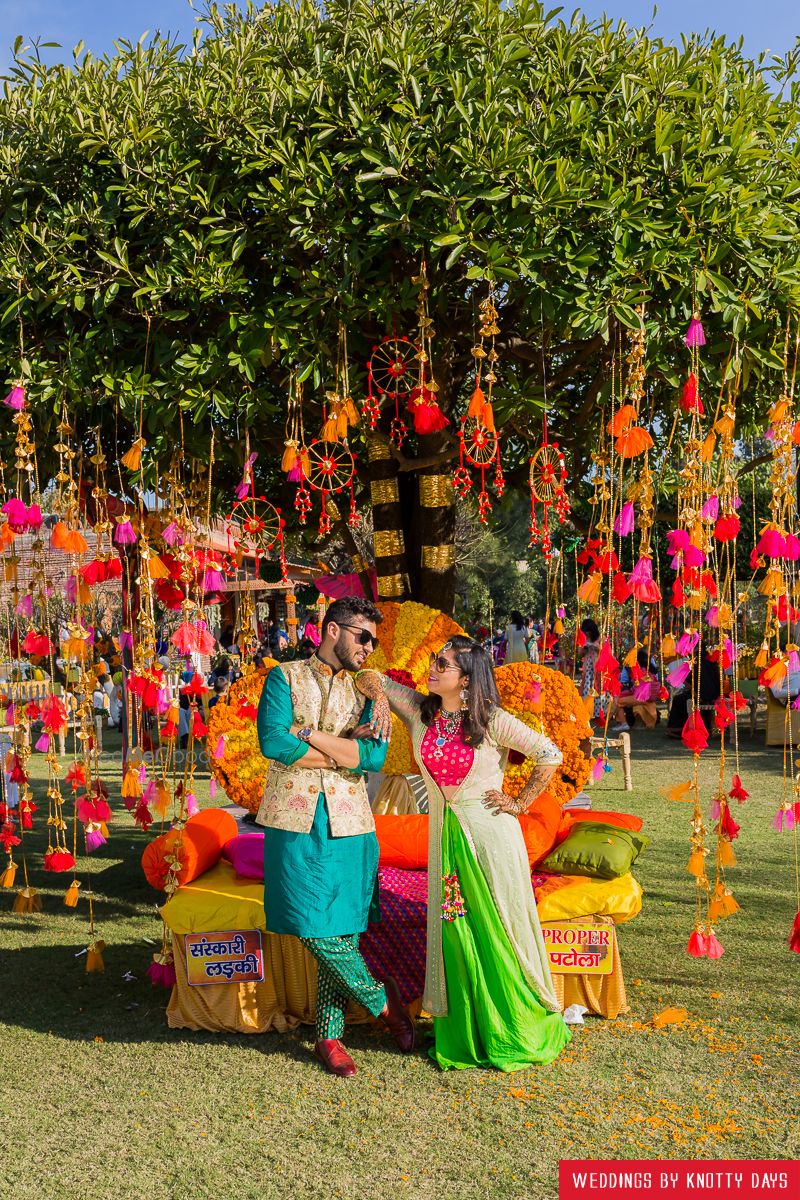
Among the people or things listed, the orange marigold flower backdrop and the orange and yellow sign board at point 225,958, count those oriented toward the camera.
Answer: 2

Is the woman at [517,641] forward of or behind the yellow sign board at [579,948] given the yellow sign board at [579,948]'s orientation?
behind

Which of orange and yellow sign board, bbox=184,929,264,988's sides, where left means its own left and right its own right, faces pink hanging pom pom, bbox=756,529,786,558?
left

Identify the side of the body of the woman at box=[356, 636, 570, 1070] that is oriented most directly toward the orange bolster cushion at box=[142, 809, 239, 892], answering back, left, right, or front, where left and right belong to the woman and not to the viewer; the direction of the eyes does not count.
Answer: right

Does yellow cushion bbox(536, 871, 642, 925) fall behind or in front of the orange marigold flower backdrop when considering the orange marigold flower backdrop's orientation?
in front
